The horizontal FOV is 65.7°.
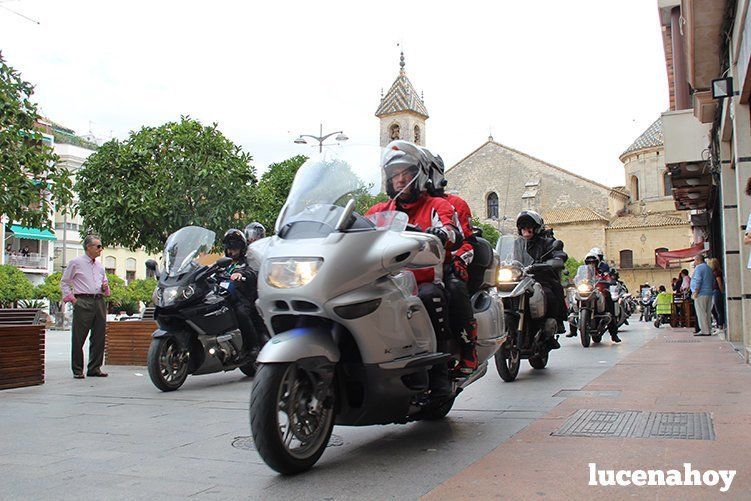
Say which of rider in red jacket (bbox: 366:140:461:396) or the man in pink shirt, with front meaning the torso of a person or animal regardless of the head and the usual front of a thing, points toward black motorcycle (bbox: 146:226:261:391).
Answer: the man in pink shirt

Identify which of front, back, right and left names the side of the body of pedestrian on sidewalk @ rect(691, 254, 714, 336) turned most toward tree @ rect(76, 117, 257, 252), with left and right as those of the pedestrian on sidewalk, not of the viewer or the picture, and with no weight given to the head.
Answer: front

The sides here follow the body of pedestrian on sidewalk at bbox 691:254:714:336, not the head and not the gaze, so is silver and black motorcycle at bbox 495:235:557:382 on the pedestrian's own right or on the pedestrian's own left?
on the pedestrian's own left

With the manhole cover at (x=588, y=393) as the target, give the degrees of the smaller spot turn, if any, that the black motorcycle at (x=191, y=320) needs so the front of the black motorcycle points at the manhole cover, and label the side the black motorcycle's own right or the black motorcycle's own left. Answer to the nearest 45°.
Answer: approximately 90° to the black motorcycle's own left

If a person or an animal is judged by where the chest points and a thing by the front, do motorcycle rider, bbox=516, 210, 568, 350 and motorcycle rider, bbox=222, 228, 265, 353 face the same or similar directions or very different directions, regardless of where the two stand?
same or similar directions

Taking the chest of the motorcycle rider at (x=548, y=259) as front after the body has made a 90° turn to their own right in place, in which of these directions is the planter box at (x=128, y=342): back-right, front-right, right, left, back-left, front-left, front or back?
front-left

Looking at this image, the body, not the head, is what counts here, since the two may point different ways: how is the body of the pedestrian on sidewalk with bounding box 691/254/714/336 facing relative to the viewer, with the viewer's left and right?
facing to the left of the viewer

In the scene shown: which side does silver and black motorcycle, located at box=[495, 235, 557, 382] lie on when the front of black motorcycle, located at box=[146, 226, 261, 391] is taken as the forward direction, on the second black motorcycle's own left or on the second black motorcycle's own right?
on the second black motorcycle's own left

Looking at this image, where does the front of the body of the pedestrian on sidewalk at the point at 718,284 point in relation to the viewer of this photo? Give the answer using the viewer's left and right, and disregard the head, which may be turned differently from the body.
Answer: facing to the left of the viewer

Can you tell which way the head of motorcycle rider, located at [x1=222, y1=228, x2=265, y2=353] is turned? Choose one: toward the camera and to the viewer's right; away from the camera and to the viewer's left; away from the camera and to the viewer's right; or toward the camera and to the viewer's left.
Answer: toward the camera and to the viewer's left

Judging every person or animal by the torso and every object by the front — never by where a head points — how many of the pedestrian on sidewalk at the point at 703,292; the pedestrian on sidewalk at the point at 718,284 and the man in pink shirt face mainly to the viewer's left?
2

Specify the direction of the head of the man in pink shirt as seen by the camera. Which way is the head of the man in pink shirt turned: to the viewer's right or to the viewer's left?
to the viewer's right

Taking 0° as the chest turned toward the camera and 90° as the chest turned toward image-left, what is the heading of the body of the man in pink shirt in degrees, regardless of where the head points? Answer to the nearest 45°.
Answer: approximately 315°

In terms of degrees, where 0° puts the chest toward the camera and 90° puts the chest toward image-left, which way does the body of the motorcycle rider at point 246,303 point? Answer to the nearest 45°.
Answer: approximately 45°

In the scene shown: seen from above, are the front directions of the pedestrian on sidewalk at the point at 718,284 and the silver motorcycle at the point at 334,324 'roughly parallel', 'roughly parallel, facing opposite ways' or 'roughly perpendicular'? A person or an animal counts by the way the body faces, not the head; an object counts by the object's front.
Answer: roughly perpendicular

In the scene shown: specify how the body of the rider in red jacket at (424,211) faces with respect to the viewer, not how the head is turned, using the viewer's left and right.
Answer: facing the viewer and to the left of the viewer
